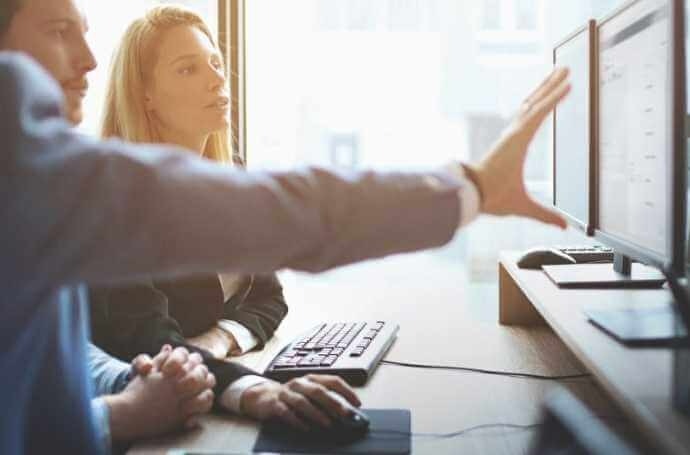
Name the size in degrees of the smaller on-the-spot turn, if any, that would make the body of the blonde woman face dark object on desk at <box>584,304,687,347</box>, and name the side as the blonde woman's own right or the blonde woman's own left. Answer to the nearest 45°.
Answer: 0° — they already face it

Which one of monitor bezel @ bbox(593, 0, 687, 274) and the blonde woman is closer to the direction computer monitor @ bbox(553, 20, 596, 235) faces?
the blonde woman

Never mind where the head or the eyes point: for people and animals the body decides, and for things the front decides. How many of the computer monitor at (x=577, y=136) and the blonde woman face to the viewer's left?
1

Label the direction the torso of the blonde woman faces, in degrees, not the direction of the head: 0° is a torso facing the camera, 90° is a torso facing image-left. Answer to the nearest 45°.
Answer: approximately 315°

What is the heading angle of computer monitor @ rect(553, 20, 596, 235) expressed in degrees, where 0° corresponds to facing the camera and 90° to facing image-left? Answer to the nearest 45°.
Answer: approximately 90°

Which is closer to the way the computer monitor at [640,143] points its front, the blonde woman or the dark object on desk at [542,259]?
the blonde woman

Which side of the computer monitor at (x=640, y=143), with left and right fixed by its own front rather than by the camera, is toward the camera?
left
